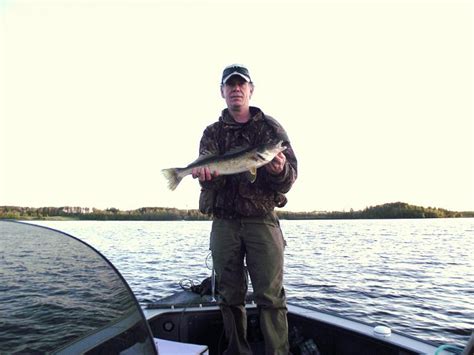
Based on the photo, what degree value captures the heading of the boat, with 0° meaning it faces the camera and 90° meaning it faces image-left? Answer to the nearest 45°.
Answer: approximately 180°

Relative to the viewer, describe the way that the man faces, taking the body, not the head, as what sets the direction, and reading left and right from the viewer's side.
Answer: facing the viewer
